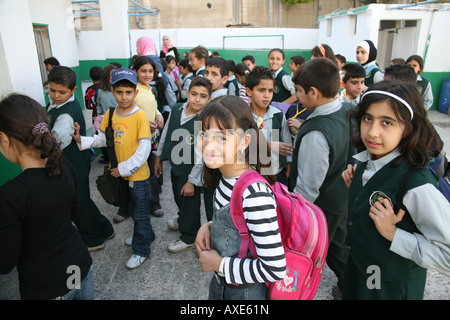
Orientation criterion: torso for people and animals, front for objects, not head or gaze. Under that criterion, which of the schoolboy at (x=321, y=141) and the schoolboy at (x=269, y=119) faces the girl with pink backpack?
the schoolboy at (x=269, y=119)

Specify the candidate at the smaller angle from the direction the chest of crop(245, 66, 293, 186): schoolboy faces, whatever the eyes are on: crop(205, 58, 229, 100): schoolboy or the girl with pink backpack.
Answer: the girl with pink backpack

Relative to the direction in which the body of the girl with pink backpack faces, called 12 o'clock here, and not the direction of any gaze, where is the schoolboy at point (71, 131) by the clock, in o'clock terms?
The schoolboy is roughly at 3 o'clock from the girl with pink backpack.

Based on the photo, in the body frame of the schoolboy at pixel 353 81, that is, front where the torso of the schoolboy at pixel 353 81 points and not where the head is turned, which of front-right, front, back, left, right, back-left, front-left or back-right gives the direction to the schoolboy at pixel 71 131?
right

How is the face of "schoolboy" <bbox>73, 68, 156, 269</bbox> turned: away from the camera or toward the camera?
toward the camera

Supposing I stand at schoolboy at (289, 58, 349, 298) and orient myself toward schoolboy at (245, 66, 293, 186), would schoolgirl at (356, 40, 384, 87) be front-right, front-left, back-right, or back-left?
front-right

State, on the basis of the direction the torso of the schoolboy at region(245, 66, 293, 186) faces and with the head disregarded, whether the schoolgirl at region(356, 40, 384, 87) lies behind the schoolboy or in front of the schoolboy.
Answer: behind

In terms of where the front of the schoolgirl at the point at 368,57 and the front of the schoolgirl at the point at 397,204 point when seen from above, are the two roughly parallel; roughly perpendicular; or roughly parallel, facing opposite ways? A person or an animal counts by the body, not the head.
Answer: roughly parallel

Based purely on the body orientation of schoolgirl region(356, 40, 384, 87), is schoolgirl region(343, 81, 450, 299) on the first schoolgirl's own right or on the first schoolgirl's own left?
on the first schoolgirl's own left

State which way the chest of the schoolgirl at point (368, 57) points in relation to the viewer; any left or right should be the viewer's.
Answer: facing the viewer and to the left of the viewer
